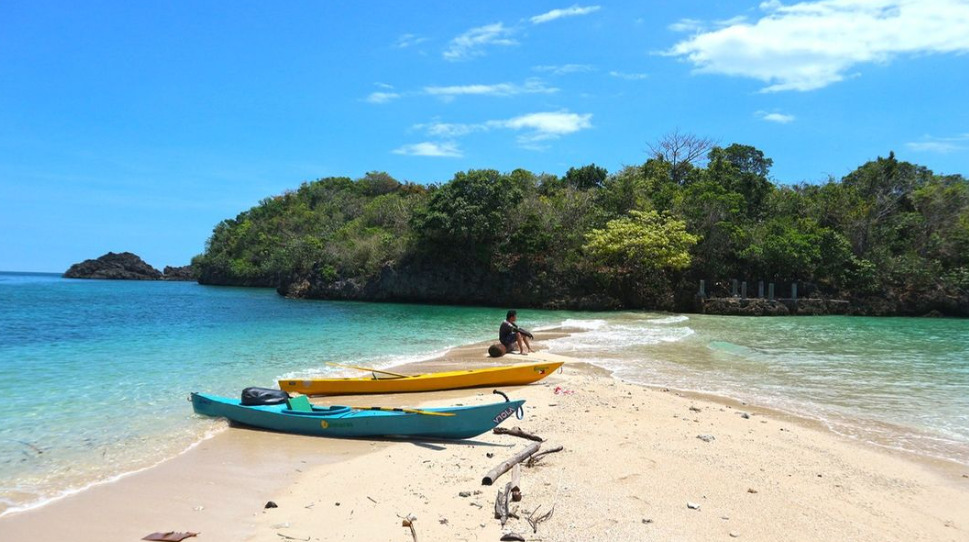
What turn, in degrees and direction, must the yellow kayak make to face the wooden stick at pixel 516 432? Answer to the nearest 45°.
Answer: approximately 45° to its right

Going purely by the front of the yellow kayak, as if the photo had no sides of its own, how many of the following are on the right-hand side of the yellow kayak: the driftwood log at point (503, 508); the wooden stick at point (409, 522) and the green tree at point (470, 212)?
2

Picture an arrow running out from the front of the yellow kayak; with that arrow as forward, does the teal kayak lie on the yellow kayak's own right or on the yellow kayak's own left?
on the yellow kayak's own right

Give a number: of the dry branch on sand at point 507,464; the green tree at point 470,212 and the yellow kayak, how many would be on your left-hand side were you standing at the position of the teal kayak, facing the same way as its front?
2

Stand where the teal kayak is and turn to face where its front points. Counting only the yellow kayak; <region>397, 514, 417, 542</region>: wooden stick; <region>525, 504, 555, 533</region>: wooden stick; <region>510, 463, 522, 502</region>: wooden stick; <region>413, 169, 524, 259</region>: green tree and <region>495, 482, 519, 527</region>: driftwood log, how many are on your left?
2

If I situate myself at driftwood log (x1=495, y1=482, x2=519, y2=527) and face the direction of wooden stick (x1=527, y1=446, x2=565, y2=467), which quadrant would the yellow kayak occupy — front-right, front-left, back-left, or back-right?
front-left

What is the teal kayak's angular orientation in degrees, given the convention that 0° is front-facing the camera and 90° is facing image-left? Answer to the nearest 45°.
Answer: approximately 270°

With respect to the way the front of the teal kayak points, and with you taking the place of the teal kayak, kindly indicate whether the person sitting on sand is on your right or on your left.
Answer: on your left

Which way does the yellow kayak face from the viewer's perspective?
to the viewer's right

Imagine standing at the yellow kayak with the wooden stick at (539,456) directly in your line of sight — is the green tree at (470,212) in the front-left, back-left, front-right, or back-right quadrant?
back-left

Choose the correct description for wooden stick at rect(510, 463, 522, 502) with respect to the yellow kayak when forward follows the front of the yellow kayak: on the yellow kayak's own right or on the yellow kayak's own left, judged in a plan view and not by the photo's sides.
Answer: on the yellow kayak's own right

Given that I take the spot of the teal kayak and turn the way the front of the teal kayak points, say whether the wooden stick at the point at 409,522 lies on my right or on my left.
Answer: on my right

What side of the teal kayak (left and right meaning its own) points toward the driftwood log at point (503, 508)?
right
